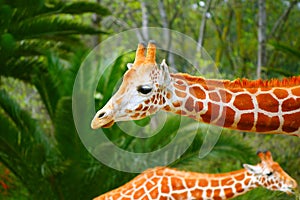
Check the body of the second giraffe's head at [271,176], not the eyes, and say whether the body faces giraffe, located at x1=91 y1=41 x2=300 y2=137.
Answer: no

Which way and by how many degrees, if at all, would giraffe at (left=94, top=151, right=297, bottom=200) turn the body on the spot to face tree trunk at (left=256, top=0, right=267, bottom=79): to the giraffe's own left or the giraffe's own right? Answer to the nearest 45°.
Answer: approximately 90° to the giraffe's own left

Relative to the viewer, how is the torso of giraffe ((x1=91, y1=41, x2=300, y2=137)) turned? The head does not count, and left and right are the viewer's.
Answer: facing to the left of the viewer

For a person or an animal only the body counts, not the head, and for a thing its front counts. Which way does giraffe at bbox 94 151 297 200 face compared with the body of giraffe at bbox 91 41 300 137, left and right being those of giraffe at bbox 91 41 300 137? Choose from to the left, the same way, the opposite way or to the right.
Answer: the opposite way

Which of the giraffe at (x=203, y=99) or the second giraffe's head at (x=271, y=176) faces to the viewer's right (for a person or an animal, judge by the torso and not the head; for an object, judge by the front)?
the second giraffe's head

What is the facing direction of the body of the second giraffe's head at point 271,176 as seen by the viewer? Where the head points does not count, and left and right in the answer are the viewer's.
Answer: facing to the right of the viewer

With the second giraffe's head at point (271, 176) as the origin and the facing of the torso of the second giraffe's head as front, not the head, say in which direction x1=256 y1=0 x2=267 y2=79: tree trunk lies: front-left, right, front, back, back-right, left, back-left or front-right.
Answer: left

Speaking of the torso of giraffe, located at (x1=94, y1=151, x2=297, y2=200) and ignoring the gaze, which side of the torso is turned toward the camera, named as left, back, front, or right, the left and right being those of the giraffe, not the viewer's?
right

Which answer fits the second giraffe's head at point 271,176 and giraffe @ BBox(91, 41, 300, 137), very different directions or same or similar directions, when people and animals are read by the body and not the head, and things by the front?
very different directions
